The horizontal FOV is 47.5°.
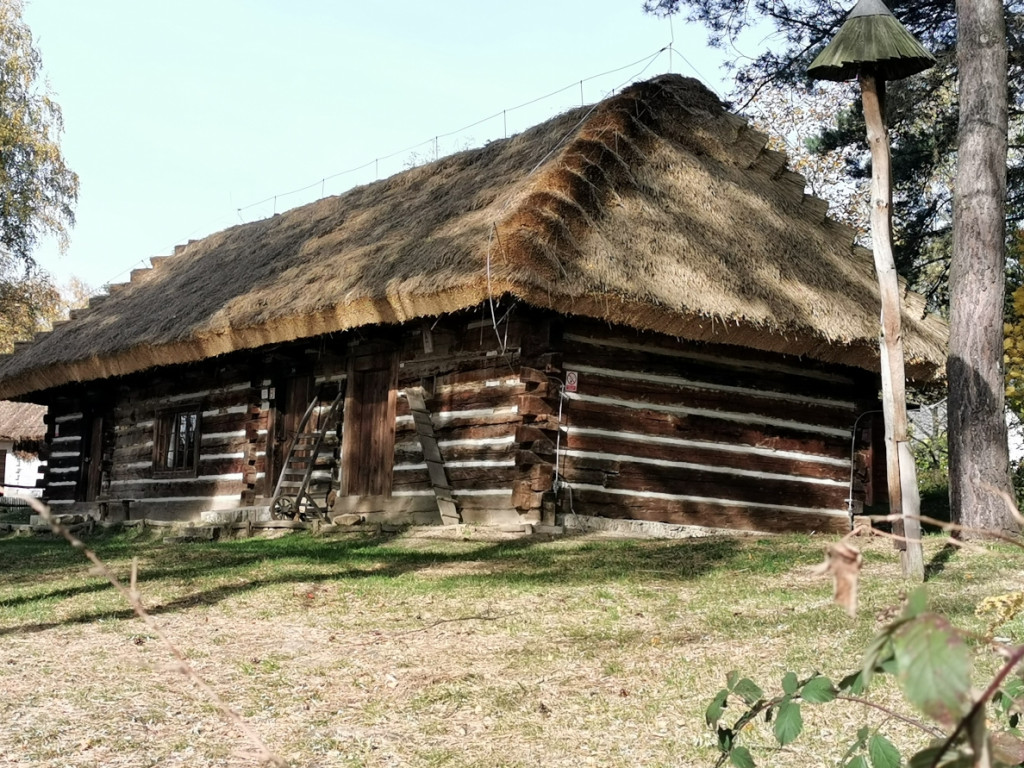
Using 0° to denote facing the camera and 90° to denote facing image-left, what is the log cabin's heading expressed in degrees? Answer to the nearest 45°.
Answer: approximately 45°

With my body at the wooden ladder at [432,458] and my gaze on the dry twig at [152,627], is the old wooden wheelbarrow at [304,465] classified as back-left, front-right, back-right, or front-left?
back-right

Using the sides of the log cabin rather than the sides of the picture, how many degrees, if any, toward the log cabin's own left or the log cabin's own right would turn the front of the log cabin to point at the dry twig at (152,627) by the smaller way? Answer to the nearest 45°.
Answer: approximately 45° to the log cabin's own left
